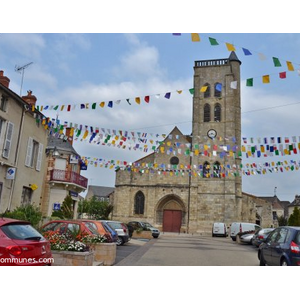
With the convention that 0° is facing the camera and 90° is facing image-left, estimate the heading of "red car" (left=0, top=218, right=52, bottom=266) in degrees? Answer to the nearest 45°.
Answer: approximately 135°

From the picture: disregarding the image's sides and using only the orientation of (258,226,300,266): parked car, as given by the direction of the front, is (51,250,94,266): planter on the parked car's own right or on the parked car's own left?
on the parked car's own left

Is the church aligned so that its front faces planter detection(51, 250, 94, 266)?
yes

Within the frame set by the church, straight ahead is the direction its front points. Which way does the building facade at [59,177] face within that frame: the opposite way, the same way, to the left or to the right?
to the left

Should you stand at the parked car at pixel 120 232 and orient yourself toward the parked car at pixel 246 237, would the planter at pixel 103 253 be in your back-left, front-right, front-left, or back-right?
back-right

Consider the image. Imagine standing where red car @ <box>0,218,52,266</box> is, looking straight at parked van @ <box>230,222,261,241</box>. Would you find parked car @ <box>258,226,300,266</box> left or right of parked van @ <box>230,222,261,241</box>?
right

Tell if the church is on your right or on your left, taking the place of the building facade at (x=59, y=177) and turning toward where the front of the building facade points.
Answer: on your left
